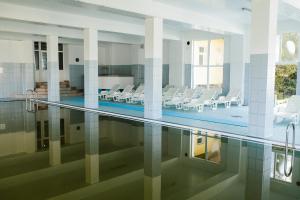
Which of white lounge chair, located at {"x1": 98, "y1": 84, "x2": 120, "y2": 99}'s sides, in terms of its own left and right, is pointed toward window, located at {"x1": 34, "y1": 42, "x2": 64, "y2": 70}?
right

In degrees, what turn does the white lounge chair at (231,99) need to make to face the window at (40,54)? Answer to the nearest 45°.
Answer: approximately 45° to its right

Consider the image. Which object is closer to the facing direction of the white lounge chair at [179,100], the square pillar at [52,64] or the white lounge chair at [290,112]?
the square pillar

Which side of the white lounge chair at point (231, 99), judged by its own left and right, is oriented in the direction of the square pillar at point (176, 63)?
right

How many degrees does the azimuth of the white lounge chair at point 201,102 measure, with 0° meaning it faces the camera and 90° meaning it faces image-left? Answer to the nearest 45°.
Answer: approximately 45°

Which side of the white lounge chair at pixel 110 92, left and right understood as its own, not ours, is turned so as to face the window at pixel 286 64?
left

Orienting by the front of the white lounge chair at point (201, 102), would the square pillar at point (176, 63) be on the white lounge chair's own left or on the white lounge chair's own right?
on the white lounge chair's own right
